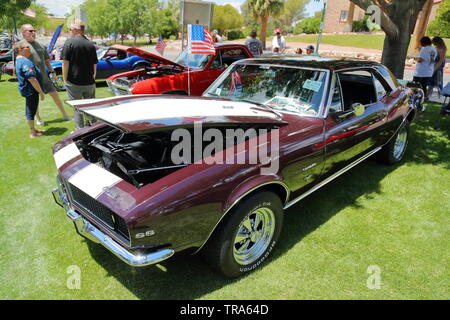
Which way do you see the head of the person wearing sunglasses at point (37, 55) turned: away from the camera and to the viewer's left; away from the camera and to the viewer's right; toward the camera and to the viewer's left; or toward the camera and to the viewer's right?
toward the camera and to the viewer's right

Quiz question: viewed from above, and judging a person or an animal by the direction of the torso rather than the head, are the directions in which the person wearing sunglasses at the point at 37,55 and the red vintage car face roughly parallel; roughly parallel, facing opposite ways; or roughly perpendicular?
roughly perpendicular

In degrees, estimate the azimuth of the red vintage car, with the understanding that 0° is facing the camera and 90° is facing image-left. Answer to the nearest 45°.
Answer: approximately 45°

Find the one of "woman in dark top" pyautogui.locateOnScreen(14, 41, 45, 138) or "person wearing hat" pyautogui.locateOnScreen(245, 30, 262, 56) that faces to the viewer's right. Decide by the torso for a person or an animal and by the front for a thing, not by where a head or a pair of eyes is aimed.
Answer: the woman in dark top

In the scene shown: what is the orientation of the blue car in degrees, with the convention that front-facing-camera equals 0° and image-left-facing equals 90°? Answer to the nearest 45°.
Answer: approximately 45°

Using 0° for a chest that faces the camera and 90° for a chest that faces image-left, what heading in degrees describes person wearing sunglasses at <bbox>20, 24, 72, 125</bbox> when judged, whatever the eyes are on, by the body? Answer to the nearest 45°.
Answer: approximately 315°

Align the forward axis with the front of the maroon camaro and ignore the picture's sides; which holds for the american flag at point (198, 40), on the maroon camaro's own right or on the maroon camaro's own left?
on the maroon camaro's own right
